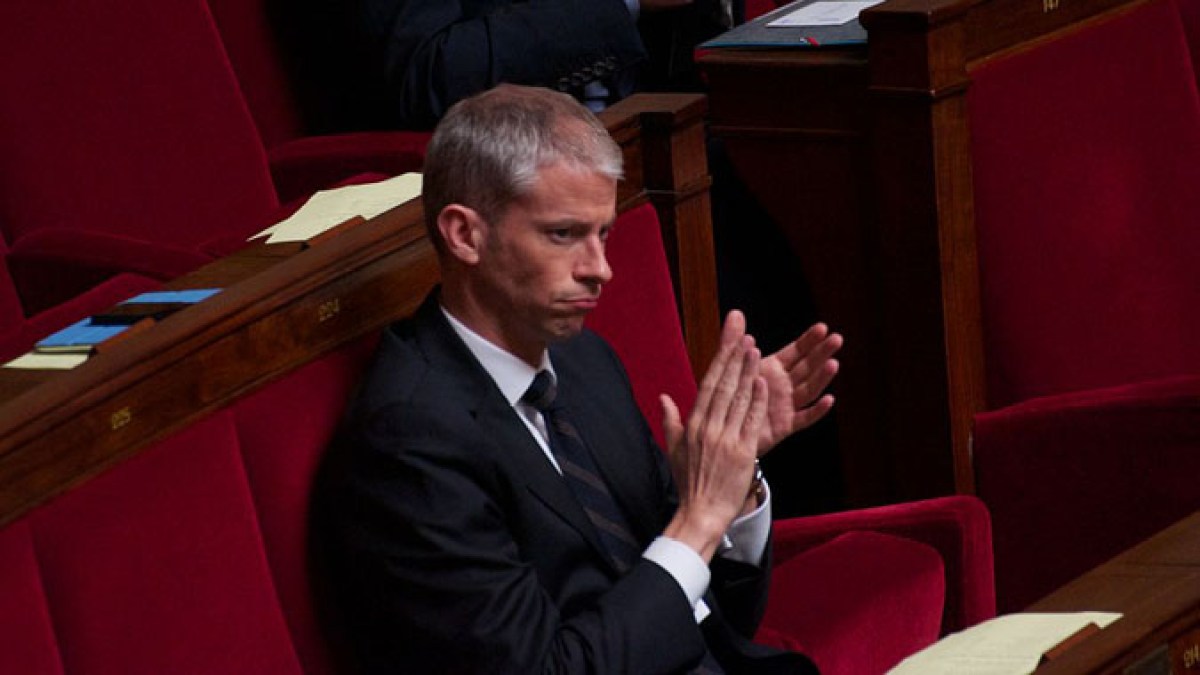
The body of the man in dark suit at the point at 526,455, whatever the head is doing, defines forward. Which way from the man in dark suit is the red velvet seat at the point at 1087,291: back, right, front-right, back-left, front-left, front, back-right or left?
left

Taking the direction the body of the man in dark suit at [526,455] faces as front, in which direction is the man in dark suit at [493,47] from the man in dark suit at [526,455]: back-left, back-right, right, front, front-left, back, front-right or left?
back-left

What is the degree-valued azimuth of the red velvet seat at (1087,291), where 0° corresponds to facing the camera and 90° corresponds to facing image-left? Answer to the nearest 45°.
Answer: approximately 315°
